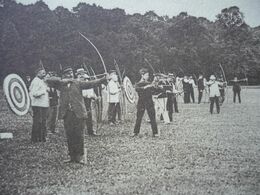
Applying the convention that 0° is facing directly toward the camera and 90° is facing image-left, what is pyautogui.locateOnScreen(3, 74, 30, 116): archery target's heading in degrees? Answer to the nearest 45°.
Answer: approximately 315°
